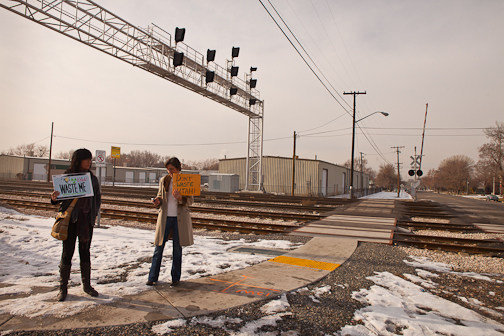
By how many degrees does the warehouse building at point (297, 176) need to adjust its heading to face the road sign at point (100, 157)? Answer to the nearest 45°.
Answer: approximately 45° to its right

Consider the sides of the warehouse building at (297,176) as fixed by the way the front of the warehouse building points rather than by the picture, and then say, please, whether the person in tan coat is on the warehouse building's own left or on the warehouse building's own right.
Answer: on the warehouse building's own right

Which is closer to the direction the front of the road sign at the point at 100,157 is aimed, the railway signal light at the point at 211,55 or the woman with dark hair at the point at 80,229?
the woman with dark hair

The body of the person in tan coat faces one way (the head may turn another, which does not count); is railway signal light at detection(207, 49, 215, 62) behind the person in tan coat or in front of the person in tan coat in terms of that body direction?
behind

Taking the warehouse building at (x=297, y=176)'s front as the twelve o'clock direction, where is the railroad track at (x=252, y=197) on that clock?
The railroad track is roughly at 2 o'clock from the warehouse building.

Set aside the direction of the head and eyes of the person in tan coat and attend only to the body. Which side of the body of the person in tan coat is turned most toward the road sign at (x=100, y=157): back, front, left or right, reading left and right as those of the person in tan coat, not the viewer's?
back

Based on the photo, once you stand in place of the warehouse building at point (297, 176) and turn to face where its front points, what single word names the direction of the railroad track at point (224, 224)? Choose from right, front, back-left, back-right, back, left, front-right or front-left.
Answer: front-right

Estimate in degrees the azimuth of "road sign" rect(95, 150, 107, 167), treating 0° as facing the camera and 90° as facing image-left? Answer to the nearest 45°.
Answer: approximately 0°

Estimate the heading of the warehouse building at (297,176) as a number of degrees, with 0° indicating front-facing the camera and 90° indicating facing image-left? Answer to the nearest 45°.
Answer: approximately 315°

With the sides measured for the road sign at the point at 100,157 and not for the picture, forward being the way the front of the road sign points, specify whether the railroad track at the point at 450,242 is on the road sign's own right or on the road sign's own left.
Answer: on the road sign's own left
